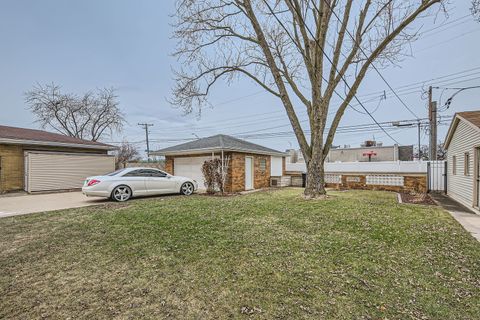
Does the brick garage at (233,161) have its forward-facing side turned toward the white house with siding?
no

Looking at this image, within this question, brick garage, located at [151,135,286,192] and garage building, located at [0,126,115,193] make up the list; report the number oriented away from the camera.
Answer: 0

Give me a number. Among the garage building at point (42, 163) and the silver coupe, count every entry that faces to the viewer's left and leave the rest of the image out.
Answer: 0

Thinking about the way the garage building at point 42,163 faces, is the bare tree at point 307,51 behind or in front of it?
in front

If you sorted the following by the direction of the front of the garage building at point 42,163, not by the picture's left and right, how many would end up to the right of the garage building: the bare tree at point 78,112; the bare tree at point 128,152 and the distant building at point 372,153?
0

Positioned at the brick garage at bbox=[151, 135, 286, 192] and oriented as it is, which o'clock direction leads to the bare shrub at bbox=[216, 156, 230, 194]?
The bare shrub is roughly at 11 o'clock from the brick garage.

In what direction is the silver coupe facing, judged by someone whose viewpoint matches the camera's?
facing away from the viewer and to the right of the viewer

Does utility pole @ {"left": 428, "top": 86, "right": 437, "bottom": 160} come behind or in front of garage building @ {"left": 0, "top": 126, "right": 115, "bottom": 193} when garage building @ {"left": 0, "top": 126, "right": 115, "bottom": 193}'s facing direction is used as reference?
in front

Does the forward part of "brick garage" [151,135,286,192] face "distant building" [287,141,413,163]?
no

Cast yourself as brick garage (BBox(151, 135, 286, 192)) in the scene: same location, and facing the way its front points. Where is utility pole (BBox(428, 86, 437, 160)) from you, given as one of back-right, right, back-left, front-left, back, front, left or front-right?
back-left

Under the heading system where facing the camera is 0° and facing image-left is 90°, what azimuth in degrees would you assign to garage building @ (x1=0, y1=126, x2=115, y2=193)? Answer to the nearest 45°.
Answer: approximately 315°

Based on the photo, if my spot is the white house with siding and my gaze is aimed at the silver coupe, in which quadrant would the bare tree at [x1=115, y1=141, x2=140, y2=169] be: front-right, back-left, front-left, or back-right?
front-right

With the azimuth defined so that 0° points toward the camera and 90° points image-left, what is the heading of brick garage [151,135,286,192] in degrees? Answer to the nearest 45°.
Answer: approximately 45°

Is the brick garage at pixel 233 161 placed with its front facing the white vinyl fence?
no

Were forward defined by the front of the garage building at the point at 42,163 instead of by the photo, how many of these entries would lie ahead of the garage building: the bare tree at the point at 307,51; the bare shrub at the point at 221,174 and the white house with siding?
3
